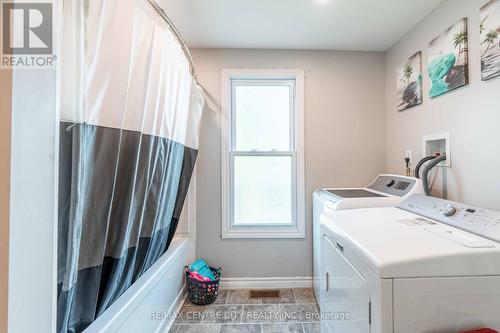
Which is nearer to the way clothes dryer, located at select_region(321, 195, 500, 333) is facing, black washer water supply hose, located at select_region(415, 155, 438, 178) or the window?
the window

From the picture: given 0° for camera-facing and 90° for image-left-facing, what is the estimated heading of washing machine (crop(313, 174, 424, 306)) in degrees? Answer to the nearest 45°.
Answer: approximately 45°

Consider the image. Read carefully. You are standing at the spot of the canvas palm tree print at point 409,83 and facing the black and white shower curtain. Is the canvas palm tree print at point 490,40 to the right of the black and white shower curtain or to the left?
left

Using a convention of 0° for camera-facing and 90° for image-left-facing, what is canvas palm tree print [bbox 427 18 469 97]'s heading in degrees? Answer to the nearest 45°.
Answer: approximately 45°

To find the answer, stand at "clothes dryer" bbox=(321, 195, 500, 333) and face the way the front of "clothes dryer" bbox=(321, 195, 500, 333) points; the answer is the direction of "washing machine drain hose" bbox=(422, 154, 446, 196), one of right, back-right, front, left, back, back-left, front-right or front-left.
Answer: back-right

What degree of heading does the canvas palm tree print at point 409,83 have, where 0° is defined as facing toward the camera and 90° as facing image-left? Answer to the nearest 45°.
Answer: approximately 45°

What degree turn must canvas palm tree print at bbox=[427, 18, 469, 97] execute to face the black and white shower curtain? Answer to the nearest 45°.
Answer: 0° — it already faces it

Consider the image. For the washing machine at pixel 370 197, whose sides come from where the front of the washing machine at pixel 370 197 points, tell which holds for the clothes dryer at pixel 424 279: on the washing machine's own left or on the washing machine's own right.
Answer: on the washing machine's own left
